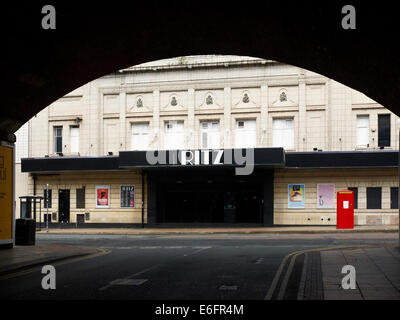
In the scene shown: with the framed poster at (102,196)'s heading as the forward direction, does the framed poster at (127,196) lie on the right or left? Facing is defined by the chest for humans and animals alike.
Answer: on its left

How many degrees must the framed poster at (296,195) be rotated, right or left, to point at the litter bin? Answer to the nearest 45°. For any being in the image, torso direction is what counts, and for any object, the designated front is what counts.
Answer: approximately 45° to its right

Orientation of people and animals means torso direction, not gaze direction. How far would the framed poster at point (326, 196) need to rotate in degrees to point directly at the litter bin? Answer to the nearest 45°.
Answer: approximately 45° to its right

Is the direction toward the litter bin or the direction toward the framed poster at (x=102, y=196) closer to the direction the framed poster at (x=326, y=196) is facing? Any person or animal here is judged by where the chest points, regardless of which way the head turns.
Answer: the litter bin

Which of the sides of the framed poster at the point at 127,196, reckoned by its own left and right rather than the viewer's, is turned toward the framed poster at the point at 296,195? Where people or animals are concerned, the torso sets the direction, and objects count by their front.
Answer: left

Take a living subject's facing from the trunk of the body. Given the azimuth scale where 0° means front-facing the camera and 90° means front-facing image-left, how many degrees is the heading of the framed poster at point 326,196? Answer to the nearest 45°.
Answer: approximately 0°

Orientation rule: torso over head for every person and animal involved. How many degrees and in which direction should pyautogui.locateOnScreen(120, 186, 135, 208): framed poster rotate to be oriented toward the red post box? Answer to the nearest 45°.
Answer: approximately 45° to its left

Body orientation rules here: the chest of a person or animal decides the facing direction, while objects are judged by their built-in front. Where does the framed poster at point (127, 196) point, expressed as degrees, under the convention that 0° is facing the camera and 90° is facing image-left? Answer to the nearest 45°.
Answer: approximately 0°

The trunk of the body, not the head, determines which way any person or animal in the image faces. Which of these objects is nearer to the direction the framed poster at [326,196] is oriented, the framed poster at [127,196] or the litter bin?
the litter bin

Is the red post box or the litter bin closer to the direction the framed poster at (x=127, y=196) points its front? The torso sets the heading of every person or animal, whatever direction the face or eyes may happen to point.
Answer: the litter bin

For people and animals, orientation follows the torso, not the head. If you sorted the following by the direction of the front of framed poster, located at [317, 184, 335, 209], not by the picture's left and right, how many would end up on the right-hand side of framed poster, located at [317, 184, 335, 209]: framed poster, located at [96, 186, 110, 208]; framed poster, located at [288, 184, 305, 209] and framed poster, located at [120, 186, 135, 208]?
3
